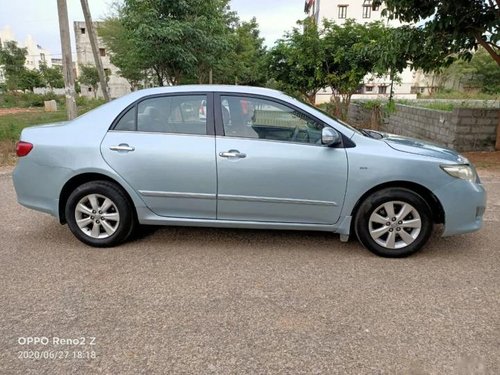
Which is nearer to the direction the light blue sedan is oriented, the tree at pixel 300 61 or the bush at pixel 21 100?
the tree

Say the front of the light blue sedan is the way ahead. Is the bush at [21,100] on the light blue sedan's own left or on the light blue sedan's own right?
on the light blue sedan's own left

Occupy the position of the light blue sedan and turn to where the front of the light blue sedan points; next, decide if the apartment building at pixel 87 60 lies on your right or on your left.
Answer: on your left

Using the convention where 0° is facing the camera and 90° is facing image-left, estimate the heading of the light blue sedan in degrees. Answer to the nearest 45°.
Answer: approximately 270°

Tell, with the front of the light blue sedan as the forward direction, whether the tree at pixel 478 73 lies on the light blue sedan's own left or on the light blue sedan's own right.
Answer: on the light blue sedan's own left

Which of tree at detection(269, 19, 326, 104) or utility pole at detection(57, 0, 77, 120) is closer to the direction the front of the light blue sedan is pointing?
the tree

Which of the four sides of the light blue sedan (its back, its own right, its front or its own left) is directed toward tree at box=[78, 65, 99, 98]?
left

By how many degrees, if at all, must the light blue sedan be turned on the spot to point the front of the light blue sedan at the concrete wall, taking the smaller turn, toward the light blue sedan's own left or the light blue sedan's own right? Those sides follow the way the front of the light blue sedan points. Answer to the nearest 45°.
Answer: approximately 45° to the light blue sedan's own left

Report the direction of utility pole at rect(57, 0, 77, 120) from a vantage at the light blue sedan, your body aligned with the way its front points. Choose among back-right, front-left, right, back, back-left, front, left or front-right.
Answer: back-left

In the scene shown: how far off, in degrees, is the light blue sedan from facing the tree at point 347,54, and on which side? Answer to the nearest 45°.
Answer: approximately 90° to its left

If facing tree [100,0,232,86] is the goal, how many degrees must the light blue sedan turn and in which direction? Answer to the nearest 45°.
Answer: approximately 90° to its left
